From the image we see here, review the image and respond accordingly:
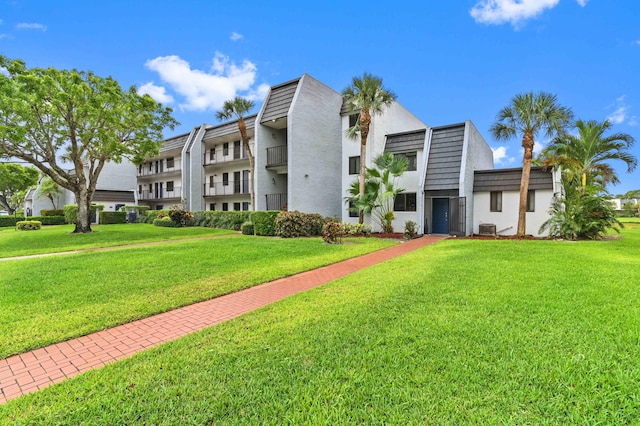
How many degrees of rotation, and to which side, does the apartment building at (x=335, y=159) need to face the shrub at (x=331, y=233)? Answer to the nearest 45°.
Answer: approximately 45° to its left

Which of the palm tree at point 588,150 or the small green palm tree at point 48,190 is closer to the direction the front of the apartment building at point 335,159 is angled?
the small green palm tree

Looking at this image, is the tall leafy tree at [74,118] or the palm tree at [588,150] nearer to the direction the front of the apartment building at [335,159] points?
the tall leafy tree

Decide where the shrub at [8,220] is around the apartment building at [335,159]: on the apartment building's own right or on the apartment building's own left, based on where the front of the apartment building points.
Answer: on the apartment building's own right

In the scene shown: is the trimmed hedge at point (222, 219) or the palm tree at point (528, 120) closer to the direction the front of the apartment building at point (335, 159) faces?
the trimmed hedge

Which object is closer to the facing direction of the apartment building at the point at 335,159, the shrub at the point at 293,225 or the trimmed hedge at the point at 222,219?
the shrub

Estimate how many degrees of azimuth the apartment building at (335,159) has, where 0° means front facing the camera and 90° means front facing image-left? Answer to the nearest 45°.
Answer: approximately 45°

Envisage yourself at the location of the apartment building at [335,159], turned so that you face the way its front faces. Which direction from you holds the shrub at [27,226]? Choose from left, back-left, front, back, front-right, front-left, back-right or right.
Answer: front-right

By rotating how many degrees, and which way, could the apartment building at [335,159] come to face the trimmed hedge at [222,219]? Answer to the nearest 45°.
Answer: approximately 45° to its right

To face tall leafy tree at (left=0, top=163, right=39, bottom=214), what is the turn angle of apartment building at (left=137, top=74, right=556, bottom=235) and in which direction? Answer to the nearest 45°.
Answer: approximately 45° to its right
